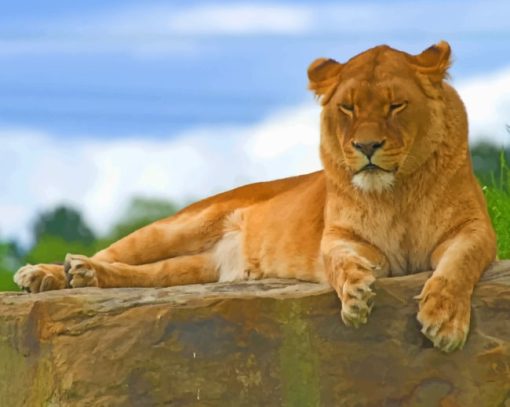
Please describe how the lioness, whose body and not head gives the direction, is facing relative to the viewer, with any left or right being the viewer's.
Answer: facing the viewer and to the right of the viewer

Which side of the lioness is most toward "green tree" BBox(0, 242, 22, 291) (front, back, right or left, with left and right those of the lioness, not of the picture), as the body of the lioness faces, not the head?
back
